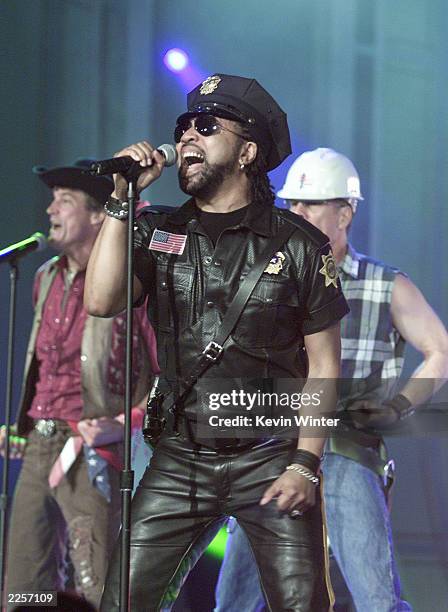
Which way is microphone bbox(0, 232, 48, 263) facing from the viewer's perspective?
to the viewer's right

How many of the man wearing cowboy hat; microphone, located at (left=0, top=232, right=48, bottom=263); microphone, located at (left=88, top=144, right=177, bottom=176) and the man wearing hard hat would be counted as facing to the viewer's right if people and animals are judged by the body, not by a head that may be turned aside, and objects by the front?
2

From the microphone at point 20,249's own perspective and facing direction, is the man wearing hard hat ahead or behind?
ahead

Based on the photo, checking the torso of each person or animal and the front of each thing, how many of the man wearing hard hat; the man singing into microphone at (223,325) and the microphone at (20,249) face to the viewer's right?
1

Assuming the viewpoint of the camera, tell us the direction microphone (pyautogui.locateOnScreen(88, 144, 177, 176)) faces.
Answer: facing to the right of the viewer

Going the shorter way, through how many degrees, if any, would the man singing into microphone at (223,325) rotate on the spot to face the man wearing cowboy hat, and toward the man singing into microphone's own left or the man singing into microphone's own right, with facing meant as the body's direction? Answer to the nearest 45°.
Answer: approximately 90° to the man singing into microphone's own right

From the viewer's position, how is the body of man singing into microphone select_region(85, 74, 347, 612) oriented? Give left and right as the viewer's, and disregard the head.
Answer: facing the viewer and to the left of the viewer

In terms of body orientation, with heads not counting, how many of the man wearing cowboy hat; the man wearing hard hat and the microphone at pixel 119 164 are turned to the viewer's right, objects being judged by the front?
1

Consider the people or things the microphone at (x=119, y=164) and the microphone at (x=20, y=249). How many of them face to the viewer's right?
2

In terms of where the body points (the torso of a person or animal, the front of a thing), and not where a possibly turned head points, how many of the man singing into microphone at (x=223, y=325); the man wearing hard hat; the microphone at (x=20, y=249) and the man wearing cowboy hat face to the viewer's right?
1

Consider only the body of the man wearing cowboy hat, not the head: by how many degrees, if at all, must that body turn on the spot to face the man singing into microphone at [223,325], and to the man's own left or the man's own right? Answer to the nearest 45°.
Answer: approximately 45° to the man's own left

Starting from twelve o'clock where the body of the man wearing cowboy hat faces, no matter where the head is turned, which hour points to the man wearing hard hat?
The man wearing hard hat is roughly at 8 o'clock from the man wearing cowboy hat.

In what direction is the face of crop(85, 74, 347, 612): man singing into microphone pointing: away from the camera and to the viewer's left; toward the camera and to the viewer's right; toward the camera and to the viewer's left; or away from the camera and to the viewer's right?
toward the camera and to the viewer's left

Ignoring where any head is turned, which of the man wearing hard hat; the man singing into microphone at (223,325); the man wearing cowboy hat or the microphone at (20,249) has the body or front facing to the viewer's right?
the microphone

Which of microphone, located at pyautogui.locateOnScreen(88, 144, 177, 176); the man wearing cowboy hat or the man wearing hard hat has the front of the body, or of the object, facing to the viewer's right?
the microphone

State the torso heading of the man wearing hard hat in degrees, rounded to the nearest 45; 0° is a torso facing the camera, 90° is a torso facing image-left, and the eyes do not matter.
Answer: approximately 45°
